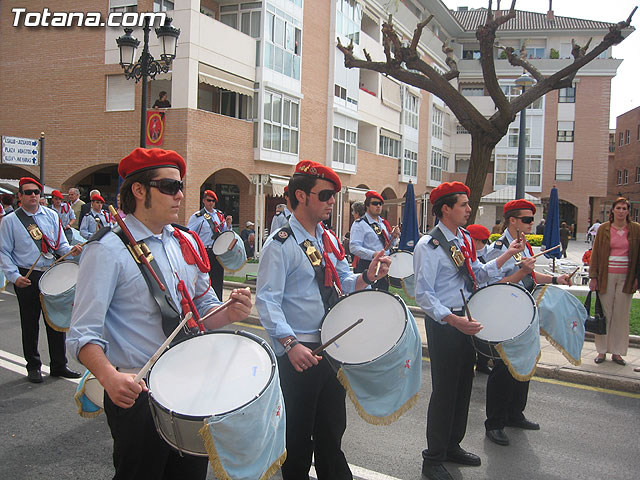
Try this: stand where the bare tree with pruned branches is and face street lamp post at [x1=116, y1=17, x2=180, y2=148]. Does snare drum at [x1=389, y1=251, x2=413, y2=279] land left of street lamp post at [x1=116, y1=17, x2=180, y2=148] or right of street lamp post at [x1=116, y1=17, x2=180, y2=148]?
left

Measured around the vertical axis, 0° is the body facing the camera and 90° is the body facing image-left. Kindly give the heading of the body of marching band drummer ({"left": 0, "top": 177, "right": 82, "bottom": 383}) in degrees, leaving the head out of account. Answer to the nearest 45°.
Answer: approximately 315°

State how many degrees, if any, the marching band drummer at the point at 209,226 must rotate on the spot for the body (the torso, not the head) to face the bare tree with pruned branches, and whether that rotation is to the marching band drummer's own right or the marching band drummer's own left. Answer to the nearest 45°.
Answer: approximately 45° to the marching band drummer's own left

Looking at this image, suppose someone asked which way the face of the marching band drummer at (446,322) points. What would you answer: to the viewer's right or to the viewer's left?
to the viewer's right

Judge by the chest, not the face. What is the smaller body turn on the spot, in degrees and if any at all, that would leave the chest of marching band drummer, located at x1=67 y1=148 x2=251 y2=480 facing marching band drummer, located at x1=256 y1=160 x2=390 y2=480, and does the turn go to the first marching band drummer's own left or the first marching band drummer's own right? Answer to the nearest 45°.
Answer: approximately 90° to the first marching band drummer's own left

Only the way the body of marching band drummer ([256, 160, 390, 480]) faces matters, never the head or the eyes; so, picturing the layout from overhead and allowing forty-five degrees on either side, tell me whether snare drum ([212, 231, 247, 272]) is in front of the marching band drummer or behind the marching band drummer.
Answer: behind

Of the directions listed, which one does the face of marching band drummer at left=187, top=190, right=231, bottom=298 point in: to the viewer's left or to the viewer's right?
to the viewer's right
